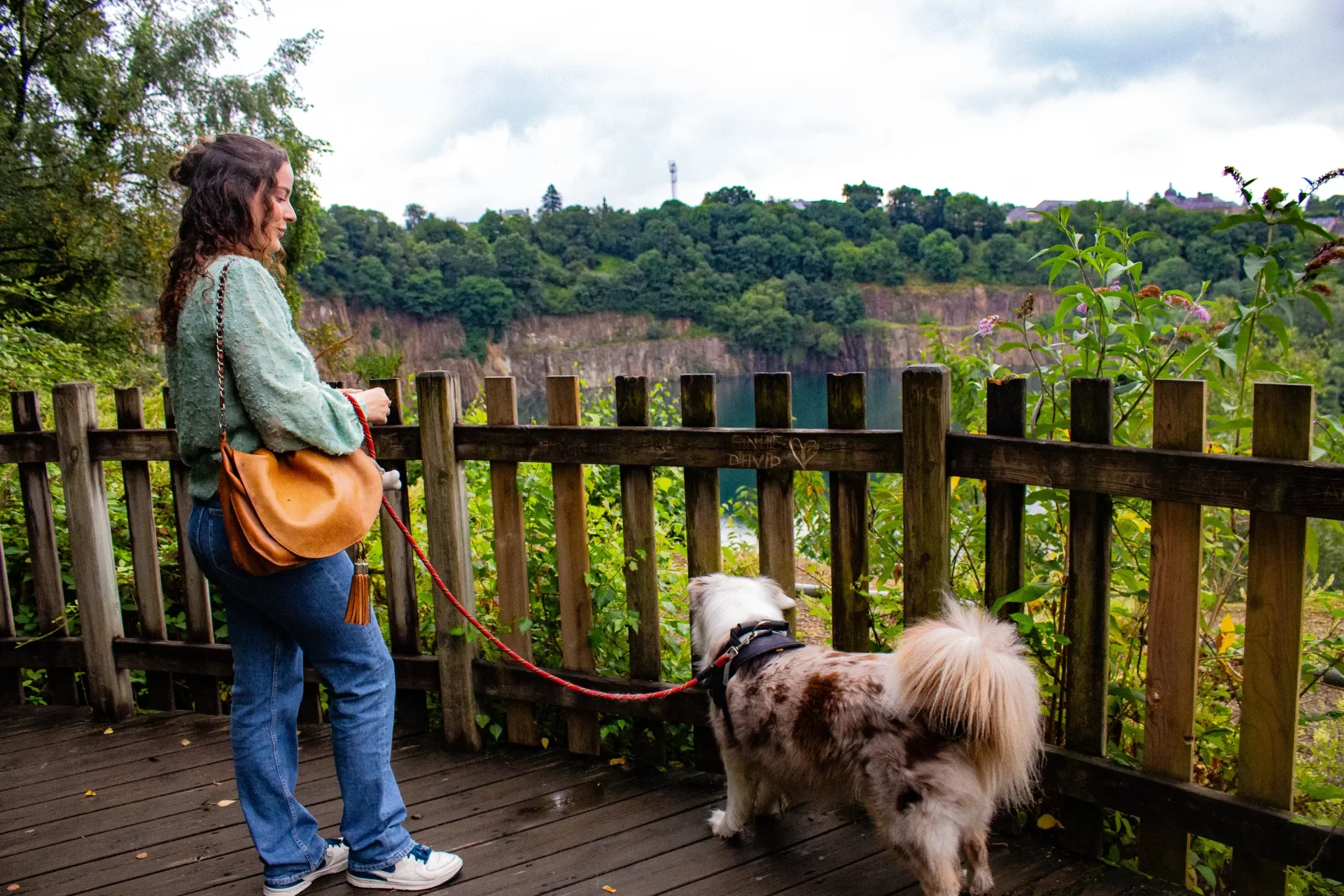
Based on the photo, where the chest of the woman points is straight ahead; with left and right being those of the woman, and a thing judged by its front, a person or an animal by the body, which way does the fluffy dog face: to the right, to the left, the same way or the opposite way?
to the left

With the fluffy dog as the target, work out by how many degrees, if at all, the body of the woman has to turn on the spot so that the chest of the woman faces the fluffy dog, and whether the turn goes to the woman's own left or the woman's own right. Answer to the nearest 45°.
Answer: approximately 45° to the woman's own right

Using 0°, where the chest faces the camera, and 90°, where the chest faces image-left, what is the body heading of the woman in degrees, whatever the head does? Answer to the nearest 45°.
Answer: approximately 270°

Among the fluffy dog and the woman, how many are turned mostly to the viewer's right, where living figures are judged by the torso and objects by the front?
1

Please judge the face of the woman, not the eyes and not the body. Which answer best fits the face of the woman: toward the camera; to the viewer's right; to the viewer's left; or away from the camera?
to the viewer's right

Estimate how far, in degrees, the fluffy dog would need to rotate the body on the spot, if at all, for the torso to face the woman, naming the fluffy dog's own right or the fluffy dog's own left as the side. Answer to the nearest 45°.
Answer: approximately 45° to the fluffy dog's own left

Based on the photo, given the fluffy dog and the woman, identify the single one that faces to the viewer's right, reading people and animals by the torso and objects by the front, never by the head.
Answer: the woman

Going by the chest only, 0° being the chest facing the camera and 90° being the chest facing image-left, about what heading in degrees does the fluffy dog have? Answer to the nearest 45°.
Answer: approximately 135°
